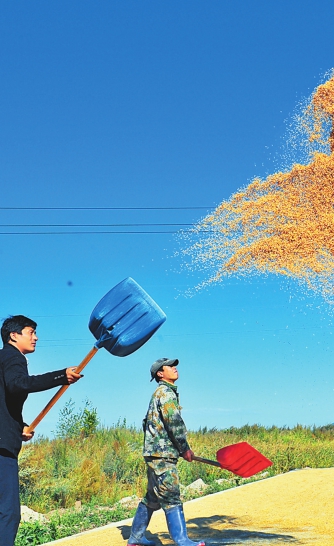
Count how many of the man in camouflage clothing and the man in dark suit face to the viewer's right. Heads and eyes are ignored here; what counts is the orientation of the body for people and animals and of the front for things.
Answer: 2

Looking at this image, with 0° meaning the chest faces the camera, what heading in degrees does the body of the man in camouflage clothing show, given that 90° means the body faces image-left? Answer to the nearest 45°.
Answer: approximately 270°

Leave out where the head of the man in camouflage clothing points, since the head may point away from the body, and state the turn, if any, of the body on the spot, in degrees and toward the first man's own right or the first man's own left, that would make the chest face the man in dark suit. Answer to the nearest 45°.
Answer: approximately 135° to the first man's own right

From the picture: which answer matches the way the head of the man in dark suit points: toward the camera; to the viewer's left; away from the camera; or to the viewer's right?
to the viewer's right

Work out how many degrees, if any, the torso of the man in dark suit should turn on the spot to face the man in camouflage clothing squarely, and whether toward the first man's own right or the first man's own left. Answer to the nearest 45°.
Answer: approximately 45° to the first man's own left

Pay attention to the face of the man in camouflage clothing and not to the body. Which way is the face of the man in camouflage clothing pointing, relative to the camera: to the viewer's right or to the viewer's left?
to the viewer's right

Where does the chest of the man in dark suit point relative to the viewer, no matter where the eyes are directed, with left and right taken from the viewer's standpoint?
facing to the right of the viewer
